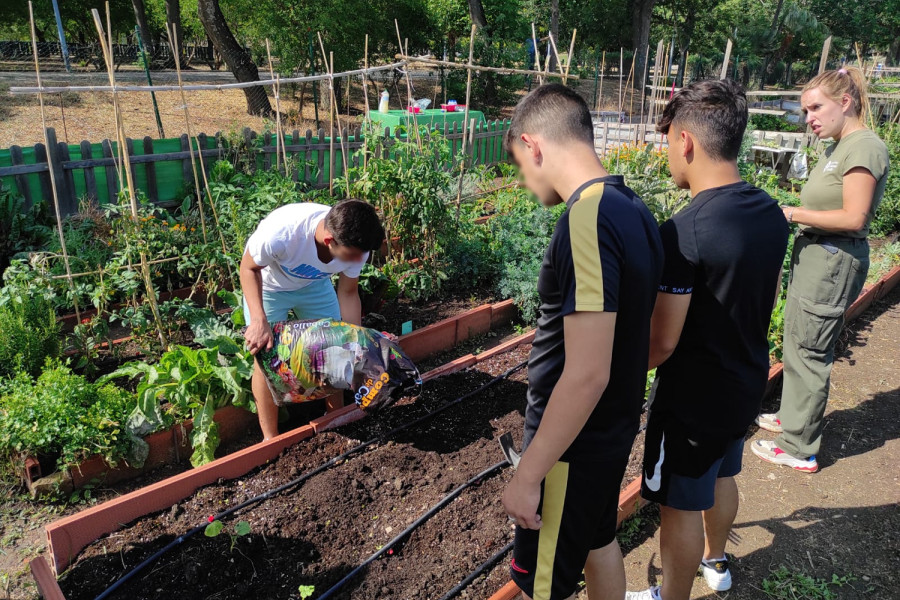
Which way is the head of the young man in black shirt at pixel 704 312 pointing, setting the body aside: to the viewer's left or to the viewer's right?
to the viewer's left

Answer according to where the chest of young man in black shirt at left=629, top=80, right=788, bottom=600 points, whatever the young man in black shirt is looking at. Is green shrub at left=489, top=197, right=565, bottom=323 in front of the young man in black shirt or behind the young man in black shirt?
in front

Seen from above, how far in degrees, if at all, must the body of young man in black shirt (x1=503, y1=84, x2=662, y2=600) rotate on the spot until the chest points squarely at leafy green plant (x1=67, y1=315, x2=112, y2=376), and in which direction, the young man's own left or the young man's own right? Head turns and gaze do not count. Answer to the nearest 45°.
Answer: approximately 45° to the young man's own right

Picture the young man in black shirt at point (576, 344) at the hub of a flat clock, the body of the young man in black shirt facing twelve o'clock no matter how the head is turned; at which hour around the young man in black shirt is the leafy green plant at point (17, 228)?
The leafy green plant is roughly at 1 o'clock from the young man in black shirt.

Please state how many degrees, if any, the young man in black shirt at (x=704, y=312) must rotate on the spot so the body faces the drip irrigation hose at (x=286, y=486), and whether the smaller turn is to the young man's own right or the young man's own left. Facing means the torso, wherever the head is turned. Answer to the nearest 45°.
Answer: approximately 45° to the young man's own left

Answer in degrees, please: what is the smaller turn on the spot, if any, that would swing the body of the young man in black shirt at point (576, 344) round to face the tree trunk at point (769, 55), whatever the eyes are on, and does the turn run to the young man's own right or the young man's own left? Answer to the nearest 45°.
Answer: approximately 90° to the young man's own right

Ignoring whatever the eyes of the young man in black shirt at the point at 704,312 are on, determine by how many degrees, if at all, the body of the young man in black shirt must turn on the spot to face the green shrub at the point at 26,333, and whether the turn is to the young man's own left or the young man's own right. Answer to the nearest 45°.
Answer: approximately 45° to the young man's own left

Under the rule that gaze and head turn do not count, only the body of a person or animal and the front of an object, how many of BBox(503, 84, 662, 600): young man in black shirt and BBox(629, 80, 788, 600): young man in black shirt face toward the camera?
0

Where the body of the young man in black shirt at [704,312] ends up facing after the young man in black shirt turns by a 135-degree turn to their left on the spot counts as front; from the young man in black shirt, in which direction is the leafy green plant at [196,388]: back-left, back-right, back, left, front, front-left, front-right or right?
right

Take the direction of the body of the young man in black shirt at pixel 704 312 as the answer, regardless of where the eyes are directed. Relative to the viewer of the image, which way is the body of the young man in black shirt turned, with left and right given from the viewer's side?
facing away from the viewer and to the left of the viewer

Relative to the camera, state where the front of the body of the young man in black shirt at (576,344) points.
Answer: to the viewer's left

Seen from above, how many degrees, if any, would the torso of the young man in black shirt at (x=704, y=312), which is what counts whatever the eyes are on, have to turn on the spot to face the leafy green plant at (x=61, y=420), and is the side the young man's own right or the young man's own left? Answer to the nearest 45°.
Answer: approximately 45° to the young man's own left
